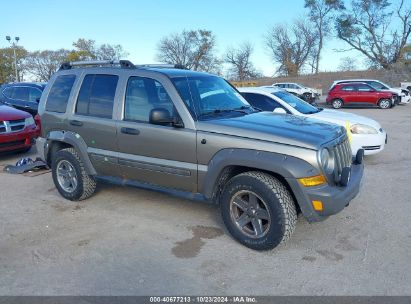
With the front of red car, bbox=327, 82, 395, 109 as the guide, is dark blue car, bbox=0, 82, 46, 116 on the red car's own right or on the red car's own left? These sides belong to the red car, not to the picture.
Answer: on the red car's own right

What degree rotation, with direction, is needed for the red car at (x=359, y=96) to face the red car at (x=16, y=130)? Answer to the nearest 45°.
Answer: approximately 90° to its right

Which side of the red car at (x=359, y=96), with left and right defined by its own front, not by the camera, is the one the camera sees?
right

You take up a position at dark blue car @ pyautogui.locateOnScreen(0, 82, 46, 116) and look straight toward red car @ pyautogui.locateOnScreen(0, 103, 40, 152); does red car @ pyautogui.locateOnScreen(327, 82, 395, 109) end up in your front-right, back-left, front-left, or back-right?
back-left
